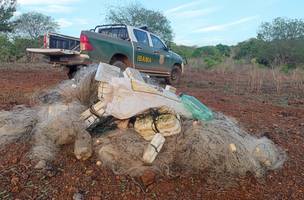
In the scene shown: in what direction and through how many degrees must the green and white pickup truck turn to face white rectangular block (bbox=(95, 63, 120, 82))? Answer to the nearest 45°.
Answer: approximately 135° to its right

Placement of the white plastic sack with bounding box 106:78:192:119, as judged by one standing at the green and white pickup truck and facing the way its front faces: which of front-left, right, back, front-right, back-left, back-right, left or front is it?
back-right

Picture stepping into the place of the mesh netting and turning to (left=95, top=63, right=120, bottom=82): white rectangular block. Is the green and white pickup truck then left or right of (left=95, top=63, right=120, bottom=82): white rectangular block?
right

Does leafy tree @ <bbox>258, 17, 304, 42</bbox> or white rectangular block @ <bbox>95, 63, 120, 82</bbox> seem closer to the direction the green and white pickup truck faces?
the leafy tree

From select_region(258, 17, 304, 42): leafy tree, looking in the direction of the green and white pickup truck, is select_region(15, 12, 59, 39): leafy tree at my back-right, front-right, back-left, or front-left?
front-right

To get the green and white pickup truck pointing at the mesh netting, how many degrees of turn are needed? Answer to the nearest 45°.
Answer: approximately 135° to its right

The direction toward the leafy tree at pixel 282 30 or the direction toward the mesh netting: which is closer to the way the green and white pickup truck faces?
the leafy tree

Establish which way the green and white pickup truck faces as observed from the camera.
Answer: facing away from the viewer and to the right of the viewer

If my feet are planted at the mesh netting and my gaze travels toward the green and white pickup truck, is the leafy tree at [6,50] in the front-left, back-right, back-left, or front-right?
front-left

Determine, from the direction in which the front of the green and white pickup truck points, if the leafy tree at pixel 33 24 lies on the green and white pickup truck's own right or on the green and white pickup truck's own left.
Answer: on the green and white pickup truck's own left
